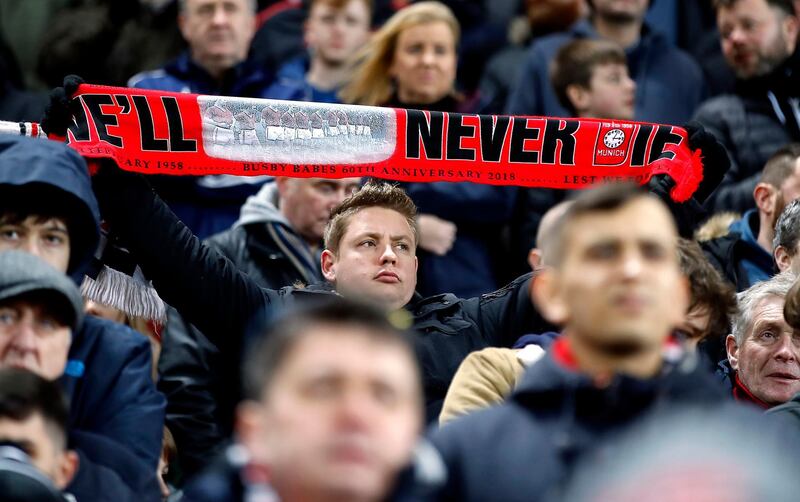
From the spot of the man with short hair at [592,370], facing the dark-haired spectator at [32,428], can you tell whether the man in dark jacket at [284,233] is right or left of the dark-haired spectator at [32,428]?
right

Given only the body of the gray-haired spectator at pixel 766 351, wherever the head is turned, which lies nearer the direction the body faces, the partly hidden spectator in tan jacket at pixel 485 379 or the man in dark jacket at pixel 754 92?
the partly hidden spectator in tan jacket

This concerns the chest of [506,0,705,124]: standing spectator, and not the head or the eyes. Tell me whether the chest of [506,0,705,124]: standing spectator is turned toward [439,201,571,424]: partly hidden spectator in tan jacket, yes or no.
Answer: yes

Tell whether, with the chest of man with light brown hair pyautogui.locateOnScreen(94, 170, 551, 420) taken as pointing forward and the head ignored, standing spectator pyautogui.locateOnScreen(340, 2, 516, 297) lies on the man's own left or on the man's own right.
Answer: on the man's own left

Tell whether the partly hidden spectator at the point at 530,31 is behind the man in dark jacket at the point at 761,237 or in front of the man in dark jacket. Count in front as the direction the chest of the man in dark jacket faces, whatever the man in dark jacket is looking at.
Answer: behind

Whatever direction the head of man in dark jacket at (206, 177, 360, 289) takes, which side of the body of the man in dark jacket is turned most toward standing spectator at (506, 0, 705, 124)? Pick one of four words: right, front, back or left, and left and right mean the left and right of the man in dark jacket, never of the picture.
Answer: left

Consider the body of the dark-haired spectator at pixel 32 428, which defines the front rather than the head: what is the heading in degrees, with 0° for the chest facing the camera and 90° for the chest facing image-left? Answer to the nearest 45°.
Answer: approximately 45°

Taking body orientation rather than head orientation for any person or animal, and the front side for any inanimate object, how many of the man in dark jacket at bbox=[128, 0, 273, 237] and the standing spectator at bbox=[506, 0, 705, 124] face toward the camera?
2

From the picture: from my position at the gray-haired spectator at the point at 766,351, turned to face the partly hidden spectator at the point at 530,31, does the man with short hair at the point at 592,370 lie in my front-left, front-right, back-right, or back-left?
back-left

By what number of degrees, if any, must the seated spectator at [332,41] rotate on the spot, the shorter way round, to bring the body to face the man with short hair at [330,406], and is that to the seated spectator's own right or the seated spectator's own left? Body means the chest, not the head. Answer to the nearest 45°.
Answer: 0° — they already face them
